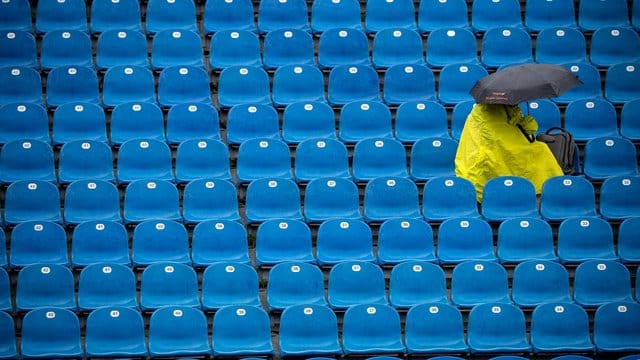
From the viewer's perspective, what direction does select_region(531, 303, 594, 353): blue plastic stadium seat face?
toward the camera

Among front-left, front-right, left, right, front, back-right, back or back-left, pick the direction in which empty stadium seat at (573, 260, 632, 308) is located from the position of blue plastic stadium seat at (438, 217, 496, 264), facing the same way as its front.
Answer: left

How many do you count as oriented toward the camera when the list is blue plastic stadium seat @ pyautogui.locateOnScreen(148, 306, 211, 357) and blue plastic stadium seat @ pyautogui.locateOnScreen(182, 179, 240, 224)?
2

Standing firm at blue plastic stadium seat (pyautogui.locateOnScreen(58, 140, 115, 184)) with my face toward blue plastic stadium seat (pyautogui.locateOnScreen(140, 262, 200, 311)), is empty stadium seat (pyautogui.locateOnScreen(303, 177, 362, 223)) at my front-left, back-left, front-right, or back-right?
front-left

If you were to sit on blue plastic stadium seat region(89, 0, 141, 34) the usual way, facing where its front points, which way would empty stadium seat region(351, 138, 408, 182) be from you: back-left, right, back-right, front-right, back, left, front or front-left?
front-left

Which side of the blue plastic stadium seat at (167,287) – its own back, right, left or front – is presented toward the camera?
front

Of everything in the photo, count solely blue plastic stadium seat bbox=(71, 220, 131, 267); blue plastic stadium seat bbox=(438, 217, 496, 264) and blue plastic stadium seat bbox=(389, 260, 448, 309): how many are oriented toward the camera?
3

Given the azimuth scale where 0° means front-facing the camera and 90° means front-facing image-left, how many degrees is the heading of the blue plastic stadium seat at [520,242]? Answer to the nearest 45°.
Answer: approximately 0°
